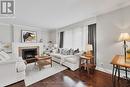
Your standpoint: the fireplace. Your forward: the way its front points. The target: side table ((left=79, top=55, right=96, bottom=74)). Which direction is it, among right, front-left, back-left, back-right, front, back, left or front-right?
front-left

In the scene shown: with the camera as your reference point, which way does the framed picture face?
facing the viewer

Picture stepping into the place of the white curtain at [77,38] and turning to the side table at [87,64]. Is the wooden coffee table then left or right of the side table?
right

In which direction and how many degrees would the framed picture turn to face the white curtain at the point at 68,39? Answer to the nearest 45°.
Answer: approximately 90° to its left

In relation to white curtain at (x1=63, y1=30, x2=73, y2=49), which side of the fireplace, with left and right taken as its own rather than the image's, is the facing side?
left

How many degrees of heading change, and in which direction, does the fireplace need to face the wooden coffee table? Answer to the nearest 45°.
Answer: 0° — it already faces it

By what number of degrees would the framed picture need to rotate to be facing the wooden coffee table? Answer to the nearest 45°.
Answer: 0° — it already faces it

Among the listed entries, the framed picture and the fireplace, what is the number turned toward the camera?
2

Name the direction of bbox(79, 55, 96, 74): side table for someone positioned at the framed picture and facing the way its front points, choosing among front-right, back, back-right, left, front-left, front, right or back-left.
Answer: front-left

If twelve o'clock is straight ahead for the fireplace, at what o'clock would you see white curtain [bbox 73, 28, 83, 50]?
The white curtain is roughly at 10 o'clock from the fireplace.

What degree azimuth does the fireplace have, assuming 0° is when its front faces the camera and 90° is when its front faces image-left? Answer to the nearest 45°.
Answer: approximately 0°

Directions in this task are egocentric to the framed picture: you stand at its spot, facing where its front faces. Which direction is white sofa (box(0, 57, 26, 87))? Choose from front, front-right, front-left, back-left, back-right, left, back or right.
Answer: front
